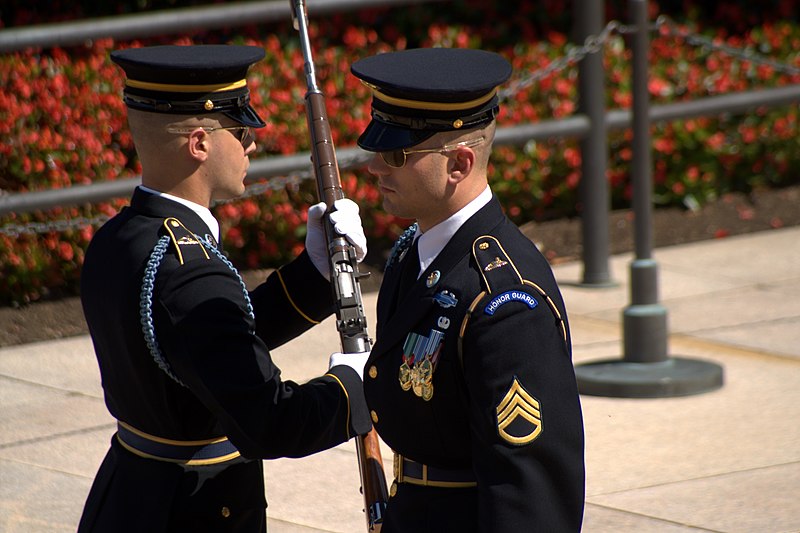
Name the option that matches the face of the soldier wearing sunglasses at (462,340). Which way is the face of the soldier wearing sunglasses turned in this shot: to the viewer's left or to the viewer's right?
to the viewer's left

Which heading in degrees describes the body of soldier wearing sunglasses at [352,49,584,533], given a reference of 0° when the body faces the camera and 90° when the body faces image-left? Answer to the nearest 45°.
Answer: approximately 45°

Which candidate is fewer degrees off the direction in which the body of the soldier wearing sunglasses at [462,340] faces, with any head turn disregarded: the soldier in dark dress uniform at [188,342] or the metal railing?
the soldier in dark dress uniform

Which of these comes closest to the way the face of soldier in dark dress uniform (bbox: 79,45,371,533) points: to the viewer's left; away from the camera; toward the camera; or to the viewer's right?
to the viewer's right

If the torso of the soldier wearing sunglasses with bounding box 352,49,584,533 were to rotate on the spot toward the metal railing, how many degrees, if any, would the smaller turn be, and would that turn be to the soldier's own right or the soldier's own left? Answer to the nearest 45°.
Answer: approximately 135° to the soldier's own right
